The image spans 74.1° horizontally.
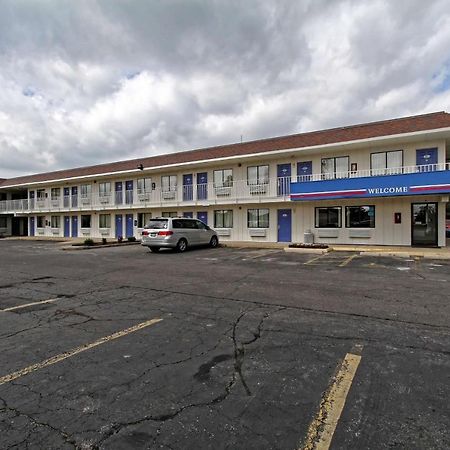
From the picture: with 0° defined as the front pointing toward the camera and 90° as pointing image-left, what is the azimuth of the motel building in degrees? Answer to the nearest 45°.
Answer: approximately 45°
